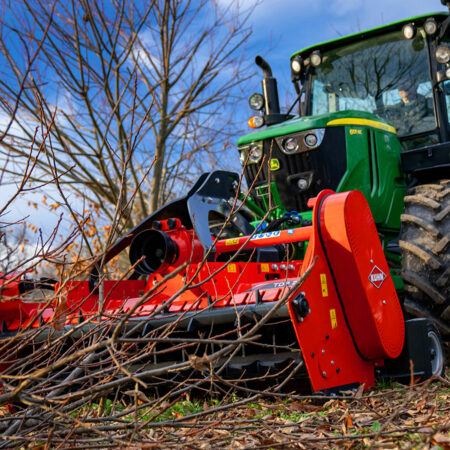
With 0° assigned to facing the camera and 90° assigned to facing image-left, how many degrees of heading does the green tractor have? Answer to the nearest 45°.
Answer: approximately 45°

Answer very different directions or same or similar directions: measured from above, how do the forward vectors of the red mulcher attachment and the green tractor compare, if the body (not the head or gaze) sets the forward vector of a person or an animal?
same or similar directions

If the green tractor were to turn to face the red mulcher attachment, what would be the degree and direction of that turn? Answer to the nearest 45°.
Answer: approximately 45° to its left

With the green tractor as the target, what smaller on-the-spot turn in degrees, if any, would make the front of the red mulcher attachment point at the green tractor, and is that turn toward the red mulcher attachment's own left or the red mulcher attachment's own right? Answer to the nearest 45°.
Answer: approximately 180°

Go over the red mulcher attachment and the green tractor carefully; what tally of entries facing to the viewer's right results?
0

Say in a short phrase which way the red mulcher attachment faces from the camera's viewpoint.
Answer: facing the viewer and to the left of the viewer
